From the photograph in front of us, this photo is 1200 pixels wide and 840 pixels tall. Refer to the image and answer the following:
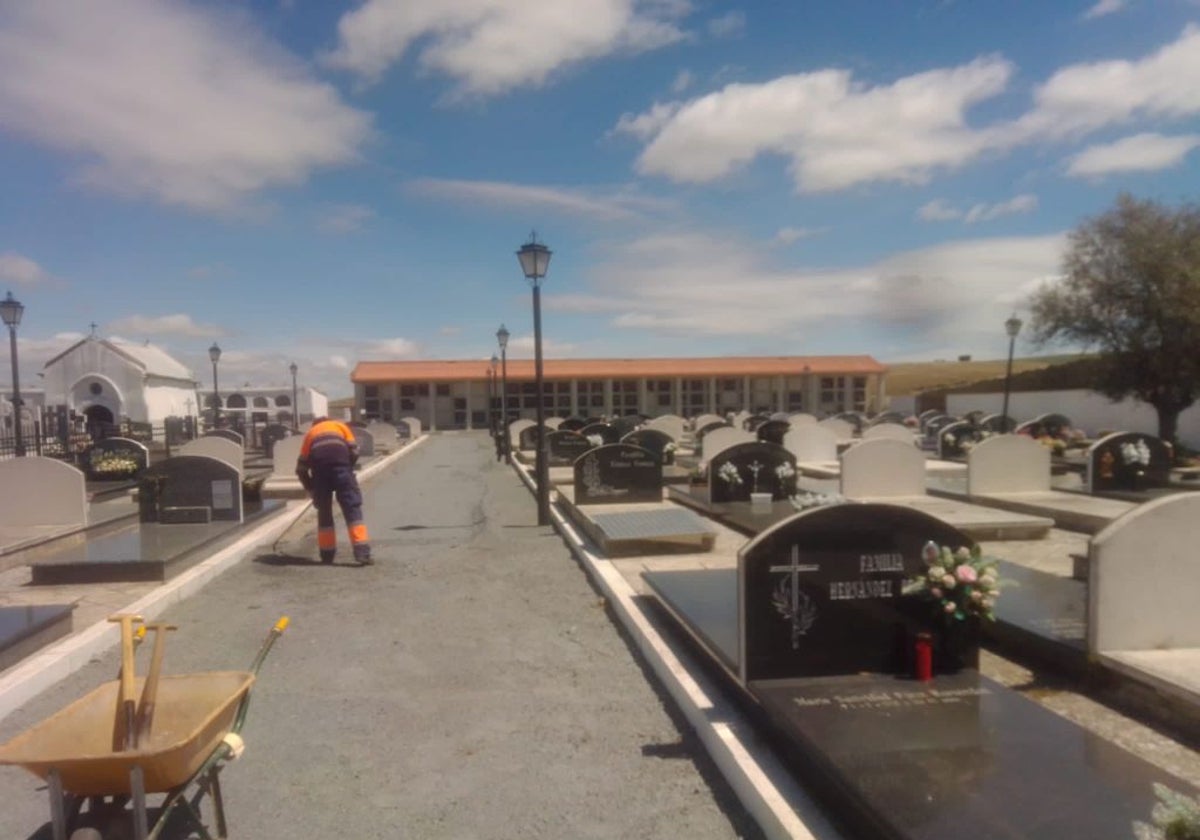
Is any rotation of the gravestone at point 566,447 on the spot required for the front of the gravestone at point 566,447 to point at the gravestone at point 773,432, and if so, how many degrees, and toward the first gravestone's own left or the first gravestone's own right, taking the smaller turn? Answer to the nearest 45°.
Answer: approximately 90° to the first gravestone's own left

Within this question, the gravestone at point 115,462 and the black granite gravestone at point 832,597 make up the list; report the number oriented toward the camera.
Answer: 2

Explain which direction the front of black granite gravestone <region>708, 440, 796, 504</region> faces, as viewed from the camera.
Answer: facing the viewer

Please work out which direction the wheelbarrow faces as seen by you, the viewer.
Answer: facing the viewer and to the left of the viewer

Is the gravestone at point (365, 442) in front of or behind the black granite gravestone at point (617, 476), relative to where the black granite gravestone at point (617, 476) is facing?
behind

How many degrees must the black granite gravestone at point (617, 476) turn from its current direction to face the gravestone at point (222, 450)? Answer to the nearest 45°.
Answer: approximately 135° to its right

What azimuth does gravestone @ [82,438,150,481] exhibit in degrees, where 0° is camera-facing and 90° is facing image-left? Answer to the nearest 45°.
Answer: approximately 0°

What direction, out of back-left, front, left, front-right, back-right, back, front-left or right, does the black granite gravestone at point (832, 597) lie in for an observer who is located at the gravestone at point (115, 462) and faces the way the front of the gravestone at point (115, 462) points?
front

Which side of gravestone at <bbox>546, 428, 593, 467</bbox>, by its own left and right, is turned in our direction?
front

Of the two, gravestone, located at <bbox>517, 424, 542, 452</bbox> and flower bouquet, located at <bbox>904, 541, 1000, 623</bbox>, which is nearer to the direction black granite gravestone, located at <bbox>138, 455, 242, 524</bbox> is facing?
the flower bouquet

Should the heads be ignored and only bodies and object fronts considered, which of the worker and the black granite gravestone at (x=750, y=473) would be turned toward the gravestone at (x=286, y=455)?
the worker

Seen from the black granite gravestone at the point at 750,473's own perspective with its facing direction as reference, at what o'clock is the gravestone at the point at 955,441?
The gravestone is roughly at 7 o'clock from the black granite gravestone.

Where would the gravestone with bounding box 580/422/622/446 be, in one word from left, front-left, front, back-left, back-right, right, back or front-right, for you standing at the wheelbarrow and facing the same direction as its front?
back

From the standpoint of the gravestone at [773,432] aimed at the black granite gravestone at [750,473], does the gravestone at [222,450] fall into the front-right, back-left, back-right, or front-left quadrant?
front-right

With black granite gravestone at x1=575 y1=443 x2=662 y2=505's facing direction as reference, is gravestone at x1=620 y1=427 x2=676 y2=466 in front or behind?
behind

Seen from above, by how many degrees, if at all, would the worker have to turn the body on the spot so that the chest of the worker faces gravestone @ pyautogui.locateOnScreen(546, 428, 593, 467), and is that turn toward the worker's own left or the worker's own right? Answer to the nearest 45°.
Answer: approximately 45° to the worker's own right
